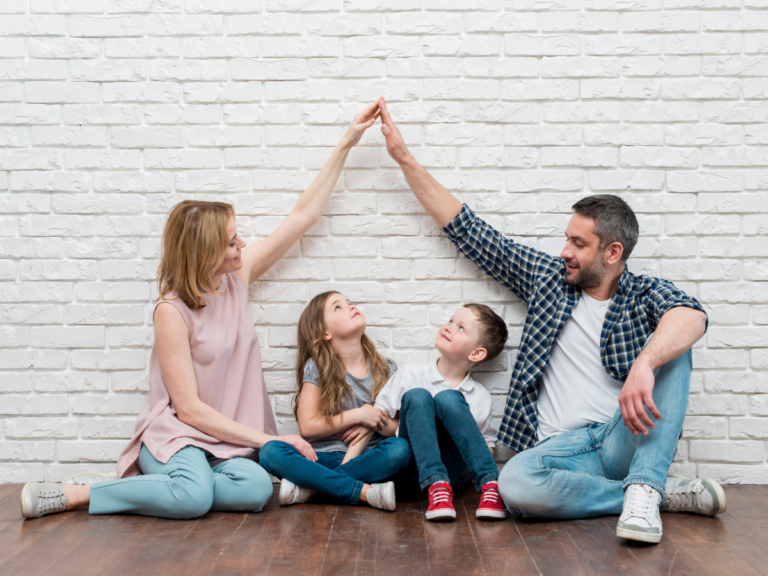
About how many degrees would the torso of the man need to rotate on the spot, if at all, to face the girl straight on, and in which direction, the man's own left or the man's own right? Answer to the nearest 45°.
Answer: approximately 90° to the man's own right

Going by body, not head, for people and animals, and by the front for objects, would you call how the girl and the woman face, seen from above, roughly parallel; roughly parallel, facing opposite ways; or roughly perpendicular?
roughly parallel

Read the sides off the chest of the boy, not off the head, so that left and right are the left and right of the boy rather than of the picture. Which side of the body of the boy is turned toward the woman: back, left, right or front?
right

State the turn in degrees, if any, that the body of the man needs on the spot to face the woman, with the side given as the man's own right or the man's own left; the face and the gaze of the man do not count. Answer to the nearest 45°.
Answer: approximately 90° to the man's own right

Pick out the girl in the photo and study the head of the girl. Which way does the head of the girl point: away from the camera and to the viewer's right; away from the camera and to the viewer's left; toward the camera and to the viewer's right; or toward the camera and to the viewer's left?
toward the camera and to the viewer's right

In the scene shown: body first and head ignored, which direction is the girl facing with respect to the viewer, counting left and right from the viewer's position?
facing the viewer and to the right of the viewer

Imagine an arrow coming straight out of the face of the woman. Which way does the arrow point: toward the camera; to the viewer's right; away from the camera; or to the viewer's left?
to the viewer's right

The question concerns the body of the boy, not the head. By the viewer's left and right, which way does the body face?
facing the viewer

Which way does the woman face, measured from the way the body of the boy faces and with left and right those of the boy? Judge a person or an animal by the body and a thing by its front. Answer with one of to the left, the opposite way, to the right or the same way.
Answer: to the left

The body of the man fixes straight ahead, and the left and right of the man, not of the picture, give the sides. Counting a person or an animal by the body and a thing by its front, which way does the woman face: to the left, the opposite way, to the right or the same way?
to the left

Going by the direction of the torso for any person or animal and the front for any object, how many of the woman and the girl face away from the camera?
0

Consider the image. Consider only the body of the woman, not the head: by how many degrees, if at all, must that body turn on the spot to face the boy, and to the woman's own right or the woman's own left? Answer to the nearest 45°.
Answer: approximately 45° to the woman's own left
